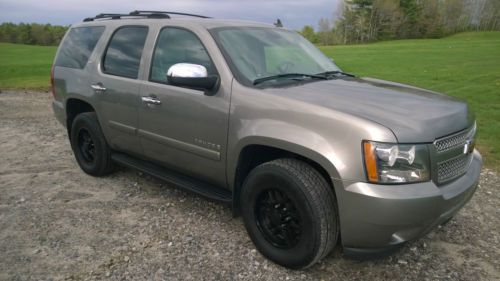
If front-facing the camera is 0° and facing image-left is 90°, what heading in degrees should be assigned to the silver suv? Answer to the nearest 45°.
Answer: approximately 315°
